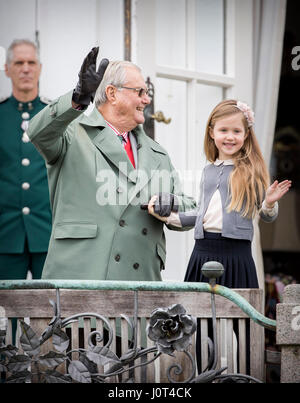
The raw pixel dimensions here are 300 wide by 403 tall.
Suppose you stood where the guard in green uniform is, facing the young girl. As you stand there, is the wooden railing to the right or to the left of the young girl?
right

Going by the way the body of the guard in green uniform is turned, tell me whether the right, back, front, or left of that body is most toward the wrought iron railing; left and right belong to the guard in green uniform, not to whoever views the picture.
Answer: front

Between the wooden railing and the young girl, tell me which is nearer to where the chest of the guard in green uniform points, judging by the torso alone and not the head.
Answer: the wooden railing

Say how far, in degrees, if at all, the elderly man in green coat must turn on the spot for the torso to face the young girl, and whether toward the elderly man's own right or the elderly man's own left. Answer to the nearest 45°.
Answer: approximately 45° to the elderly man's own left

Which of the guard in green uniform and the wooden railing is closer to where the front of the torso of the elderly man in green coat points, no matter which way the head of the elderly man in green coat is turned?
the wooden railing

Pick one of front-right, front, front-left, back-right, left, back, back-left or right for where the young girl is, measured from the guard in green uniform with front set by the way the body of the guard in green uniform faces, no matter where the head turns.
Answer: front-left

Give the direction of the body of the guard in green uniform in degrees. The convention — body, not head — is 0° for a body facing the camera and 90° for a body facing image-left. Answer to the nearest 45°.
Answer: approximately 0°

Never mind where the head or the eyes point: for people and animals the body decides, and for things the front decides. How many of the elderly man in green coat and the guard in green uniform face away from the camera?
0
